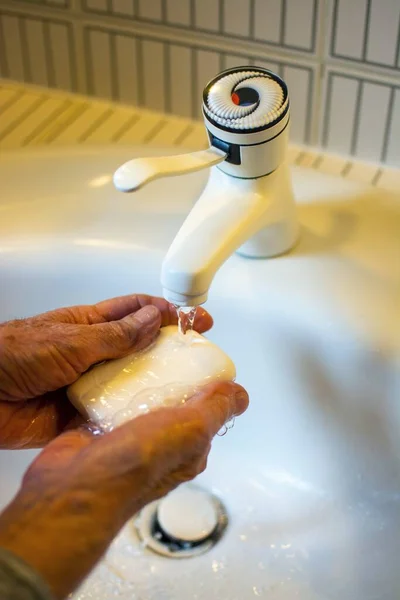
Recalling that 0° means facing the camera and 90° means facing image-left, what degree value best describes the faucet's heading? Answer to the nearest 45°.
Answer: approximately 45°
